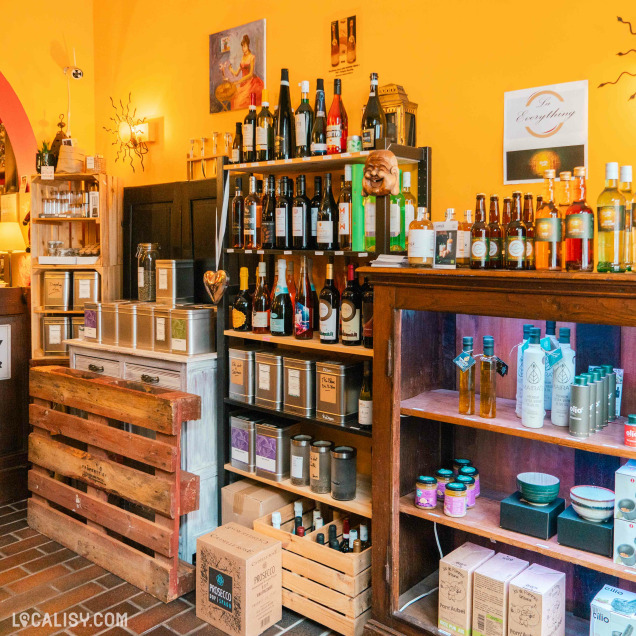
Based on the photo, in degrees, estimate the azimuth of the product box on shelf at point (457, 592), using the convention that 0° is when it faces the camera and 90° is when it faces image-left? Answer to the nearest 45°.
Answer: approximately 45°

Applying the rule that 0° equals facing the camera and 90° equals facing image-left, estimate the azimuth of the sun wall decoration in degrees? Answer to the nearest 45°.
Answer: approximately 45°

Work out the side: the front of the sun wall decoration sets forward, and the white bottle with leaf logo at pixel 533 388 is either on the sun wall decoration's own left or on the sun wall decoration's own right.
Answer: on the sun wall decoration's own left

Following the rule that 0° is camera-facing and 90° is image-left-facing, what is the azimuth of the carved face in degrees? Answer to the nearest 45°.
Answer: approximately 45°

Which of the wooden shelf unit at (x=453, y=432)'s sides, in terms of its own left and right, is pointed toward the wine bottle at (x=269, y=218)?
right

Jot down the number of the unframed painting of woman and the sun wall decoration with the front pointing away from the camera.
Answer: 0

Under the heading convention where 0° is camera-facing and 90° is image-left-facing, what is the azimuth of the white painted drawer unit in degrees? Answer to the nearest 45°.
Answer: approximately 45°
